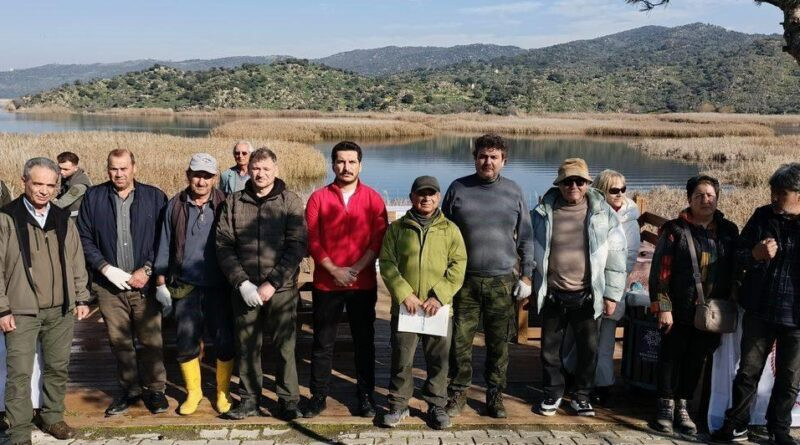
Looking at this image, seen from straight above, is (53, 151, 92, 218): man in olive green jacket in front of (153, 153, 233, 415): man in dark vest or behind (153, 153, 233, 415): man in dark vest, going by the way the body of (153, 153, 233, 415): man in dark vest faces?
behind

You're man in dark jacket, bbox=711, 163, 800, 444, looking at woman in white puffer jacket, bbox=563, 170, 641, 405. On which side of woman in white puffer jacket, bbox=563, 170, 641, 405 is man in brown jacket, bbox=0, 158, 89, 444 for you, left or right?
left

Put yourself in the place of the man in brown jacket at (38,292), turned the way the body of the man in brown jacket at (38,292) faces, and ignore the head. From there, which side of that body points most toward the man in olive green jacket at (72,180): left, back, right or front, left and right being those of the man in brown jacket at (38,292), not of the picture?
back

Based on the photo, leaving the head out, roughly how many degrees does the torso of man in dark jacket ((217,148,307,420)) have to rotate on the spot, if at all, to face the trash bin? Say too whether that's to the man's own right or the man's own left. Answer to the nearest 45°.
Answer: approximately 90° to the man's own left

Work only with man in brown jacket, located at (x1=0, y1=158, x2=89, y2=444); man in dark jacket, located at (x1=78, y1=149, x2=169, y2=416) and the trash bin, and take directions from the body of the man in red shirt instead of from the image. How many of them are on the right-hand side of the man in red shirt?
2

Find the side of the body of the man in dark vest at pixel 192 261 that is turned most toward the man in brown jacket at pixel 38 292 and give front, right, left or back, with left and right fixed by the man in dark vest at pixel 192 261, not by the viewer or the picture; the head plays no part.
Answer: right

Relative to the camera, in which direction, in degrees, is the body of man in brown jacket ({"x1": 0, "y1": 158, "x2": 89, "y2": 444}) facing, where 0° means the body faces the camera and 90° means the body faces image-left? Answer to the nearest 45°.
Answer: approximately 0°

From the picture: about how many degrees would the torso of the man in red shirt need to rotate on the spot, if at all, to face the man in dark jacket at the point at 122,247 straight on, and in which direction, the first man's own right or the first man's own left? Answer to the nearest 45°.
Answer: approximately 90° to the first man's own right
